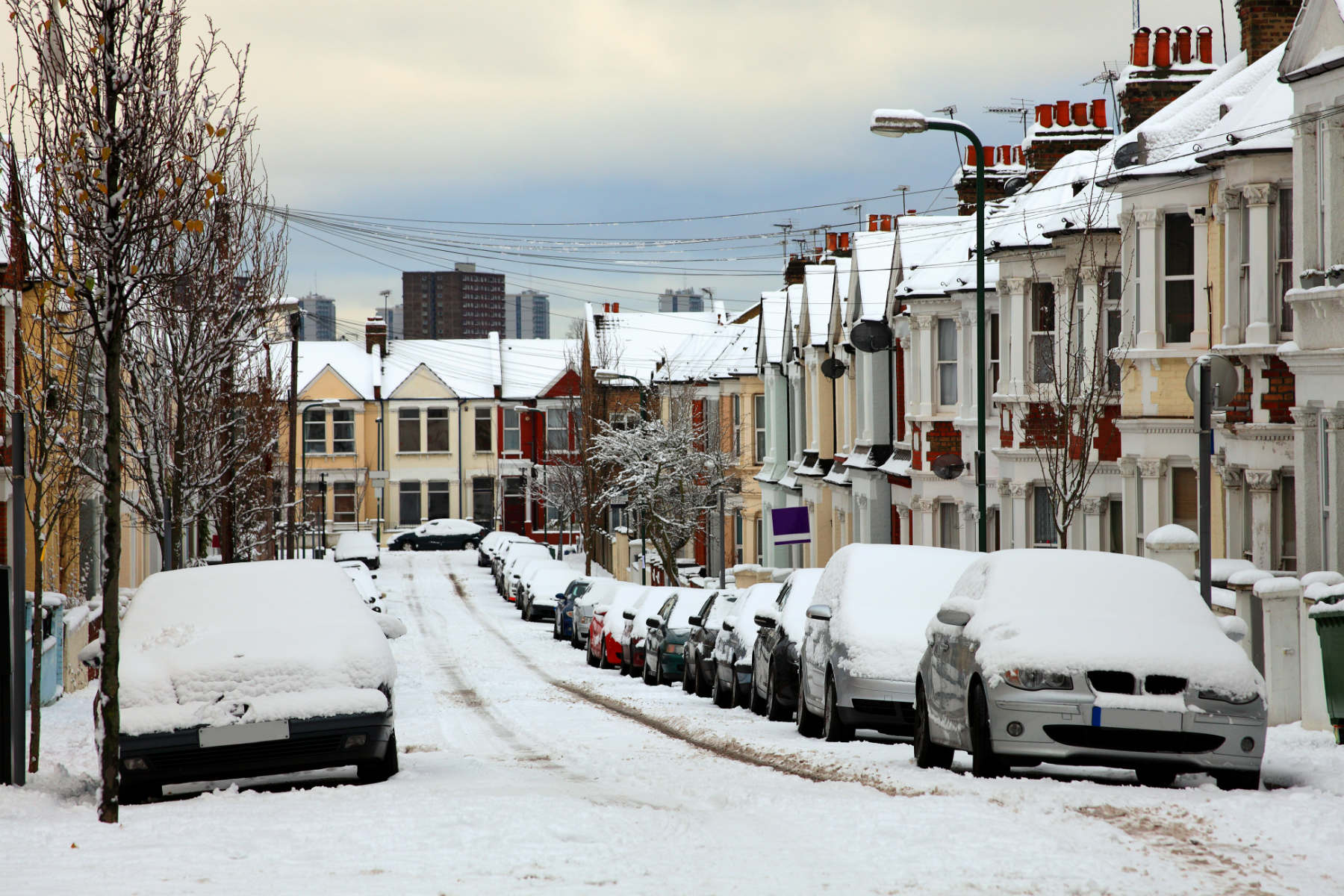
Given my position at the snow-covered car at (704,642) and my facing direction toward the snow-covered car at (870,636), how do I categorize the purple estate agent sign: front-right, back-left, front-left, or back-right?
back-left

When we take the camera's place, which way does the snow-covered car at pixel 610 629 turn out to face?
facing the viewer and to the right of the viewer

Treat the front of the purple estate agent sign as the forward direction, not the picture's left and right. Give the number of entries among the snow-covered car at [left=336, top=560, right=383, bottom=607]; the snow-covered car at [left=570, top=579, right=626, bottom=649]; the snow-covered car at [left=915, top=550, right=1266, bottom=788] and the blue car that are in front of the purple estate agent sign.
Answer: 1

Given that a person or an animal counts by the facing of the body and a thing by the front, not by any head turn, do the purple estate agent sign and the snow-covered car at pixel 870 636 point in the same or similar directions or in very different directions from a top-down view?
same or similar directions

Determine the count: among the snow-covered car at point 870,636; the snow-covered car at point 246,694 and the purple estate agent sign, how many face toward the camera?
3

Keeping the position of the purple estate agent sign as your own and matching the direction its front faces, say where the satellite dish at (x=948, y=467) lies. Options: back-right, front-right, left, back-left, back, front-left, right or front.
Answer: front-left

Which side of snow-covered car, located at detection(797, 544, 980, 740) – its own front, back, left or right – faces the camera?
front

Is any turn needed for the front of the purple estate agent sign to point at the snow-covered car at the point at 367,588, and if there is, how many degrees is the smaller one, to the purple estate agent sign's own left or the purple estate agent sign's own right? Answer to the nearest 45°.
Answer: approximately 135° to the purple estate agent sign's own right

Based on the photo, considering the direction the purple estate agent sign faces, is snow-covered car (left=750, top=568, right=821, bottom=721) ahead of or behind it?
ahead

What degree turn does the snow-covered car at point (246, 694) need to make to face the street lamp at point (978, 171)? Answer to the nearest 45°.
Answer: approximately 135° to its left

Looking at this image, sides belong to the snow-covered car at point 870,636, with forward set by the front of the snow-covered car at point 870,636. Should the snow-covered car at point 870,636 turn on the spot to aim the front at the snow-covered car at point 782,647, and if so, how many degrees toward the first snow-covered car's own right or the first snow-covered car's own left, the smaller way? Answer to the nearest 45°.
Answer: approximately 180°

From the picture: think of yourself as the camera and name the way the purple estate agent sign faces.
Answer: facing the viewer

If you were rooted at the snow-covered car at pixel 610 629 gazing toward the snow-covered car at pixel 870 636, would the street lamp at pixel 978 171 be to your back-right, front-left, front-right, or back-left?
front-left

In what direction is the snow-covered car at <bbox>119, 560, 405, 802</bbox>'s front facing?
toward the camera

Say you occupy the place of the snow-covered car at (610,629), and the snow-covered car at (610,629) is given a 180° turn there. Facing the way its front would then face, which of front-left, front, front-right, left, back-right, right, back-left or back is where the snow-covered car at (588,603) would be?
front-right

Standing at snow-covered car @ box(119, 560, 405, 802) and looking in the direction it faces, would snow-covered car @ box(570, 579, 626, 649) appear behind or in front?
behind

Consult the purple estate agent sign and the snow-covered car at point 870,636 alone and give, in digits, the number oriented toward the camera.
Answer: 2
